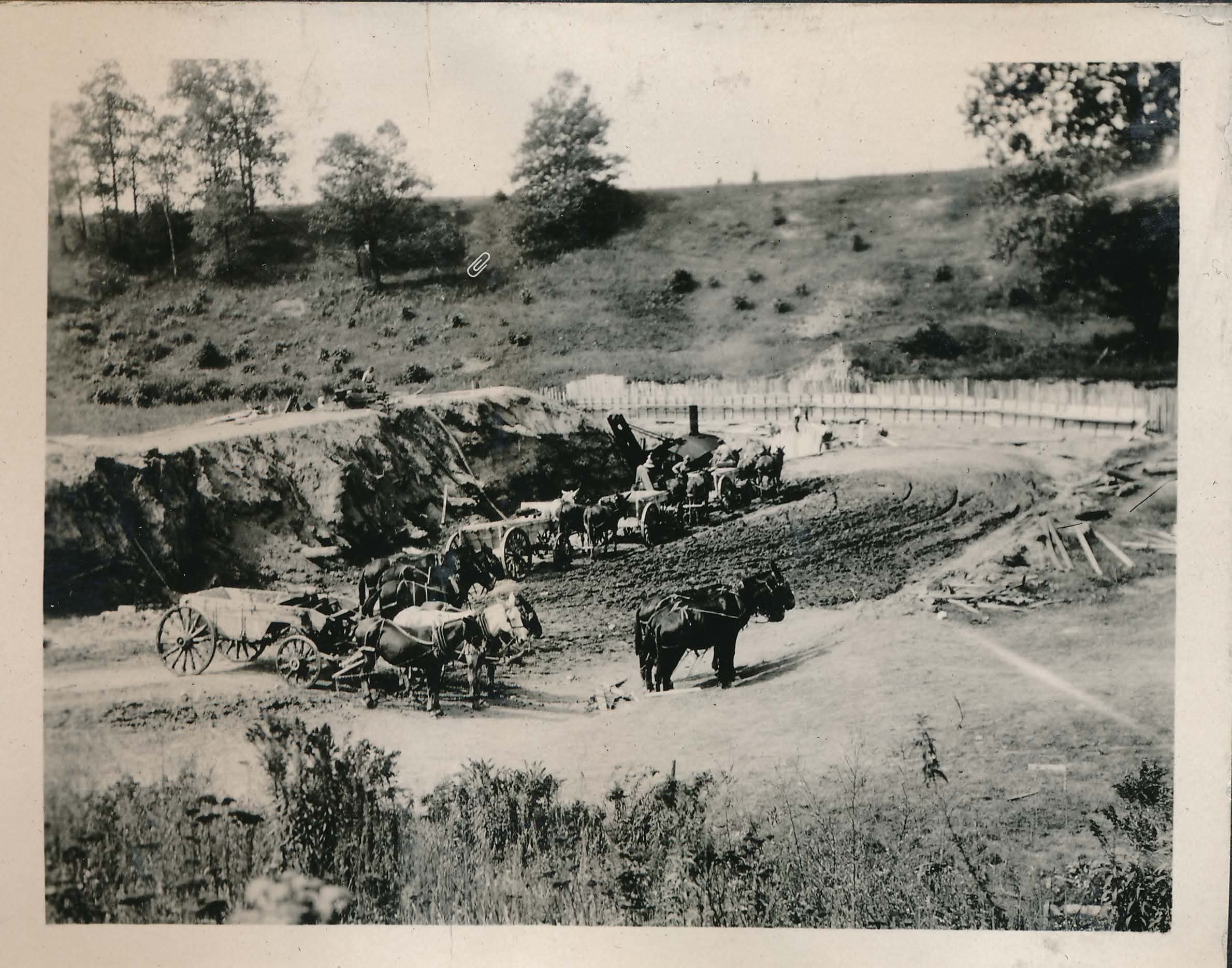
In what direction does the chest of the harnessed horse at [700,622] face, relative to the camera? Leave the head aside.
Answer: to the viewer's right

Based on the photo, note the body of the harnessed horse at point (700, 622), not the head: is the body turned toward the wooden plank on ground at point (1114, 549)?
yes

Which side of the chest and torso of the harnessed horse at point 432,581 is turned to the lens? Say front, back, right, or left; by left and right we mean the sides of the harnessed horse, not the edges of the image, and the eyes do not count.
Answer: right

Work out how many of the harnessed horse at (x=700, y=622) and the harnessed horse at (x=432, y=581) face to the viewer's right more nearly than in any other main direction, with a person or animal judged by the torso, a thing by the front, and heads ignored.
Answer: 2

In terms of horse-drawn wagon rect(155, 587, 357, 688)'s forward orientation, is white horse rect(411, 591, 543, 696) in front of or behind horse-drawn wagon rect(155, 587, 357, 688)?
in front
